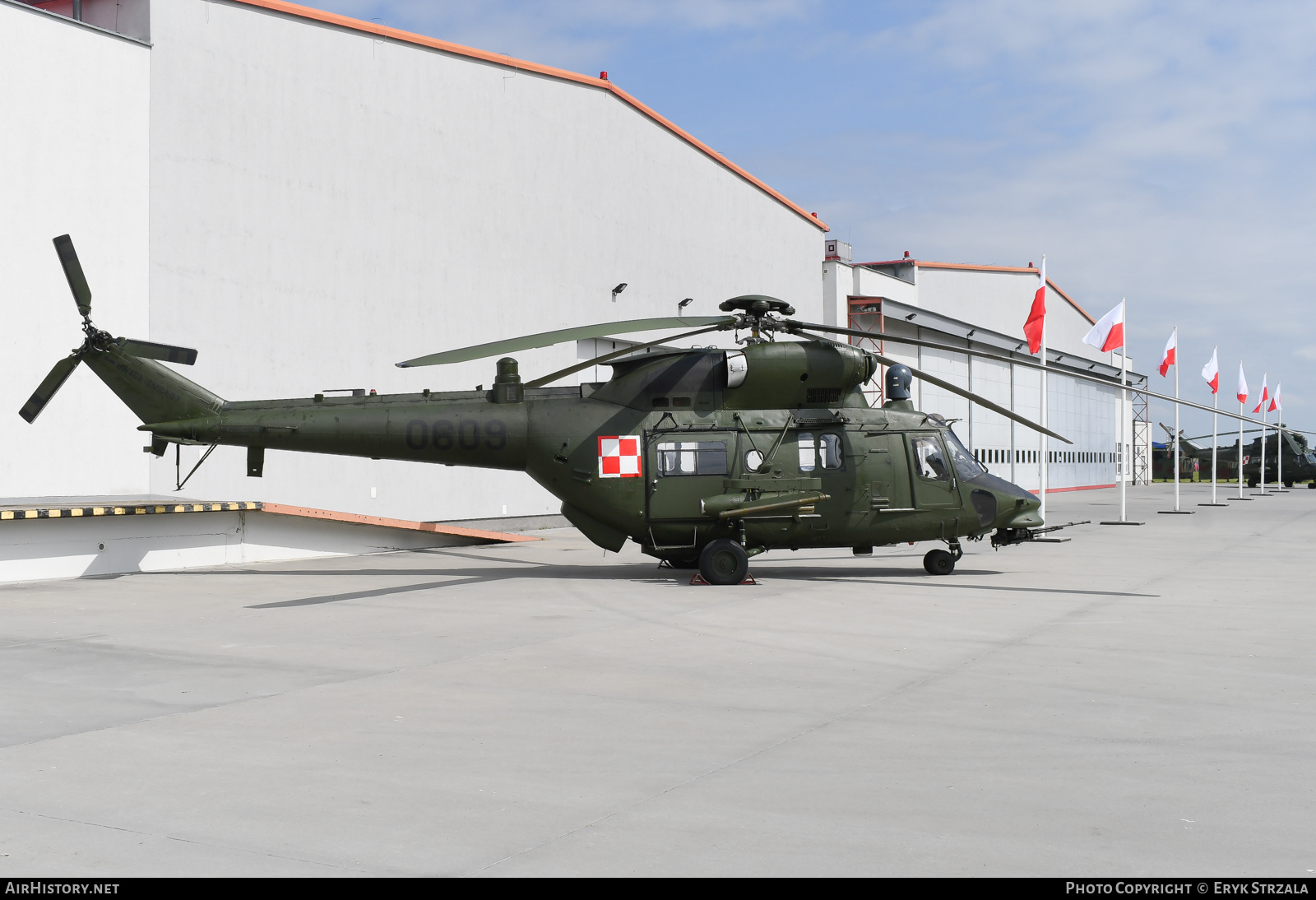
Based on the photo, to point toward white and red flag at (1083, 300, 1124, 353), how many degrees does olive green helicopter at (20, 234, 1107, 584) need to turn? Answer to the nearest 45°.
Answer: approximately 45° to its left

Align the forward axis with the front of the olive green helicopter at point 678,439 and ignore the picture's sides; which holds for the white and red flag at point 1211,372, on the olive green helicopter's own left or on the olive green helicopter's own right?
on the olive green helicopter's own left

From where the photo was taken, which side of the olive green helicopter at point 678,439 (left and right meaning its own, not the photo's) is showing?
right

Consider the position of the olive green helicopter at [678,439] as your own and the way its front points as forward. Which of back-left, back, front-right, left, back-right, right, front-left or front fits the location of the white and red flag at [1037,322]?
front-left
